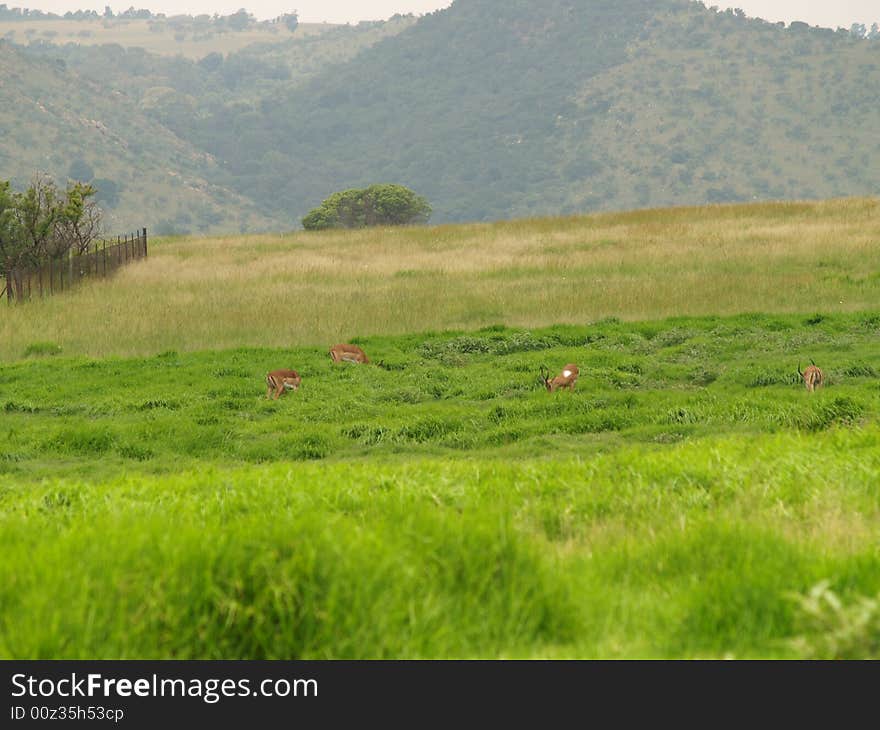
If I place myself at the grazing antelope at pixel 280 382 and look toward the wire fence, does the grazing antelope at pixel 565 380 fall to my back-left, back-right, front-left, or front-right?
back-right

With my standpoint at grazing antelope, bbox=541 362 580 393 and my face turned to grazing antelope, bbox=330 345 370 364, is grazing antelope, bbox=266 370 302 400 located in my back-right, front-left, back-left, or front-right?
front-left

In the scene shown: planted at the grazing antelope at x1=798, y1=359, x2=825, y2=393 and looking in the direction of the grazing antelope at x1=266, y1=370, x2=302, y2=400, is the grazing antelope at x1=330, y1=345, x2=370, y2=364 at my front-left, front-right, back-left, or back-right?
front-right

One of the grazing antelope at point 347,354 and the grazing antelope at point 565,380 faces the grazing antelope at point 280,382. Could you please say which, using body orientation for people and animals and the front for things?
the grazing antelope at point 565,380

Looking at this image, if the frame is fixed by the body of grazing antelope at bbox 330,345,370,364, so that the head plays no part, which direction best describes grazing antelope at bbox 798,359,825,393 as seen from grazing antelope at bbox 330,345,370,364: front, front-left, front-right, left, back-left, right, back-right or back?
front-right

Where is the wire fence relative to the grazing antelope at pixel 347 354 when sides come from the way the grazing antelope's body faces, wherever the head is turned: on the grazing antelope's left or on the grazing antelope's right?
on the grazing antelope's left

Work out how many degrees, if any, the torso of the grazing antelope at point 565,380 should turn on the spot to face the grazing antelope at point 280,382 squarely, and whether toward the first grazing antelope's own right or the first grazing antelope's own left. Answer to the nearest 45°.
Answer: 0° — it already faces it

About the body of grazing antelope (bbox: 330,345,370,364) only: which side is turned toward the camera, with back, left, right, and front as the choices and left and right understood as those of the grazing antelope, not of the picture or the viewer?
right

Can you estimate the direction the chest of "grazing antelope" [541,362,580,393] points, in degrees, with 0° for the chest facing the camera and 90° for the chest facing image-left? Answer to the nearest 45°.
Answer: approximately 90°

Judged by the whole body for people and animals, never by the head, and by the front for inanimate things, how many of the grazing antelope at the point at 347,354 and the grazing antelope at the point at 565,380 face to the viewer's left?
1

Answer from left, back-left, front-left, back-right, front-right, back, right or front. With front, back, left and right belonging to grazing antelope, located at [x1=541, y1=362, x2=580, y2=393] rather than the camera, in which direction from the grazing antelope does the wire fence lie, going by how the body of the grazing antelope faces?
front-right

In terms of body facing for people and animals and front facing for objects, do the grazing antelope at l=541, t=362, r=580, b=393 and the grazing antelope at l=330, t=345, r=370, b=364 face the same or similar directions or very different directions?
very different directions
